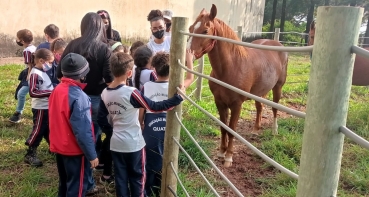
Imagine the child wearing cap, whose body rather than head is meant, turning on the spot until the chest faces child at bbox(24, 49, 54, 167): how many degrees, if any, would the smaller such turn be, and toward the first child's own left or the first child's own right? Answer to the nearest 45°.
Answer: approximately 45° to the first child's own left

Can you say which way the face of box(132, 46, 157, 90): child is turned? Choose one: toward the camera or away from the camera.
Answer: away from the camera

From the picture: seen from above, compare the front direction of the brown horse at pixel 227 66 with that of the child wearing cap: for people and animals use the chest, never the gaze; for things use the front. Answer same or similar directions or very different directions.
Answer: very different directions

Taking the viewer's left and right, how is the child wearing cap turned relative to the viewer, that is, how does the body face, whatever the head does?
facing away from the viewer and to the right of the viewer

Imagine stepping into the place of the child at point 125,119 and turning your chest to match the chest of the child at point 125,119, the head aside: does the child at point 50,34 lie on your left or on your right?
on your left

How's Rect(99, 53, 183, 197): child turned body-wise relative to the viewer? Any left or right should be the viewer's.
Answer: facing away from the viewer and to the right of the viewer

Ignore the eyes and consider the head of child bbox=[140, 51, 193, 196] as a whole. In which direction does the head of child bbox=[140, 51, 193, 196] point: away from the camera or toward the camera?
away from the camera

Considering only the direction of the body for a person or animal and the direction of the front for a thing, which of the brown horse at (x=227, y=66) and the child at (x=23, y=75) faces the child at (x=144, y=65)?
the brown horse

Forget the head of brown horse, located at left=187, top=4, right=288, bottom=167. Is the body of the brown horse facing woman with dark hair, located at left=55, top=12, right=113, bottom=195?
yes

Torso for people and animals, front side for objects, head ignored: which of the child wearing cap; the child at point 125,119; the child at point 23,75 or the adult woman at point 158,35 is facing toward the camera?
the adult woman

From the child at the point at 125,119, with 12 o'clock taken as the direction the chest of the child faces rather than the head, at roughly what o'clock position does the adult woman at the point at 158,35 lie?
The adult woman is roughly at 11 o'clock from the child.
